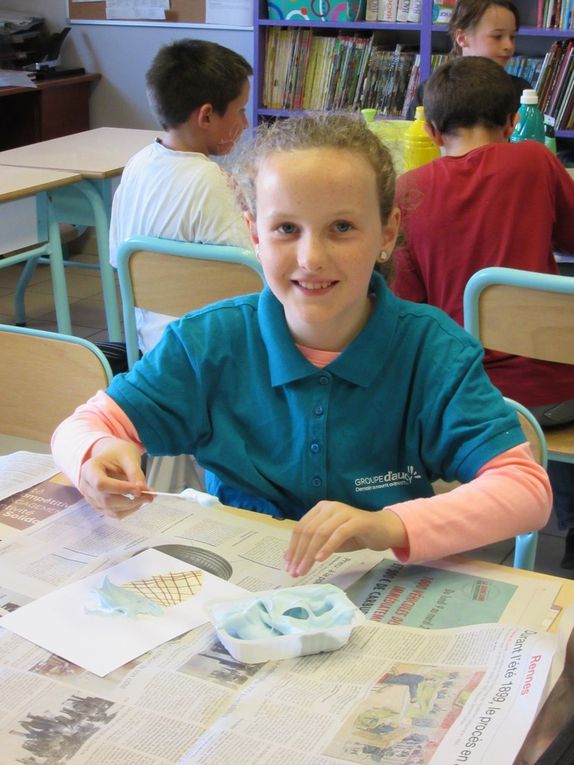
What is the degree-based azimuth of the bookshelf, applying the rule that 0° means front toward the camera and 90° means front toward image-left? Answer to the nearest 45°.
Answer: approximately 0°

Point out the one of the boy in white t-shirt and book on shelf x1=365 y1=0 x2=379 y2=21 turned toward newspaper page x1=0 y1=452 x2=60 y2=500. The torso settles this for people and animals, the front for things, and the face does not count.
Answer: the book on shelf

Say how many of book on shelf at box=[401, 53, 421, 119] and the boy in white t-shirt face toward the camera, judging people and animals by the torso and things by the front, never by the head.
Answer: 1

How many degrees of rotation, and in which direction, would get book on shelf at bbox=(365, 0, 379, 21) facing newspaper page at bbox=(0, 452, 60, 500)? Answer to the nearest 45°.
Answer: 0° — it already faces it

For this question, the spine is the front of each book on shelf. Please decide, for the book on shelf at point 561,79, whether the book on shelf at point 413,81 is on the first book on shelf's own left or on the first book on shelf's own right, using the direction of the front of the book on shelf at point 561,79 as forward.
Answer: on the first book on shelf's own right

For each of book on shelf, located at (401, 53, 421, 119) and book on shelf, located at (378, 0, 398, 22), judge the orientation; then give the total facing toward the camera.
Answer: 2

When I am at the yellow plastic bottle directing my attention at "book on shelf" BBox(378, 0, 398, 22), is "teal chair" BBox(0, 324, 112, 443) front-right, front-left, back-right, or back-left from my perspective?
back-left
